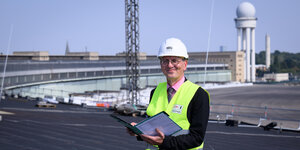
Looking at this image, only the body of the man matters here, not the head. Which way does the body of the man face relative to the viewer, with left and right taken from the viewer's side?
facing the viewer and to the left of the viewer
